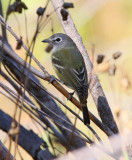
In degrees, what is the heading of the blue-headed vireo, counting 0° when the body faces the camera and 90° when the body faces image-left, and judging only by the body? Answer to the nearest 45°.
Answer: approximately 135°
